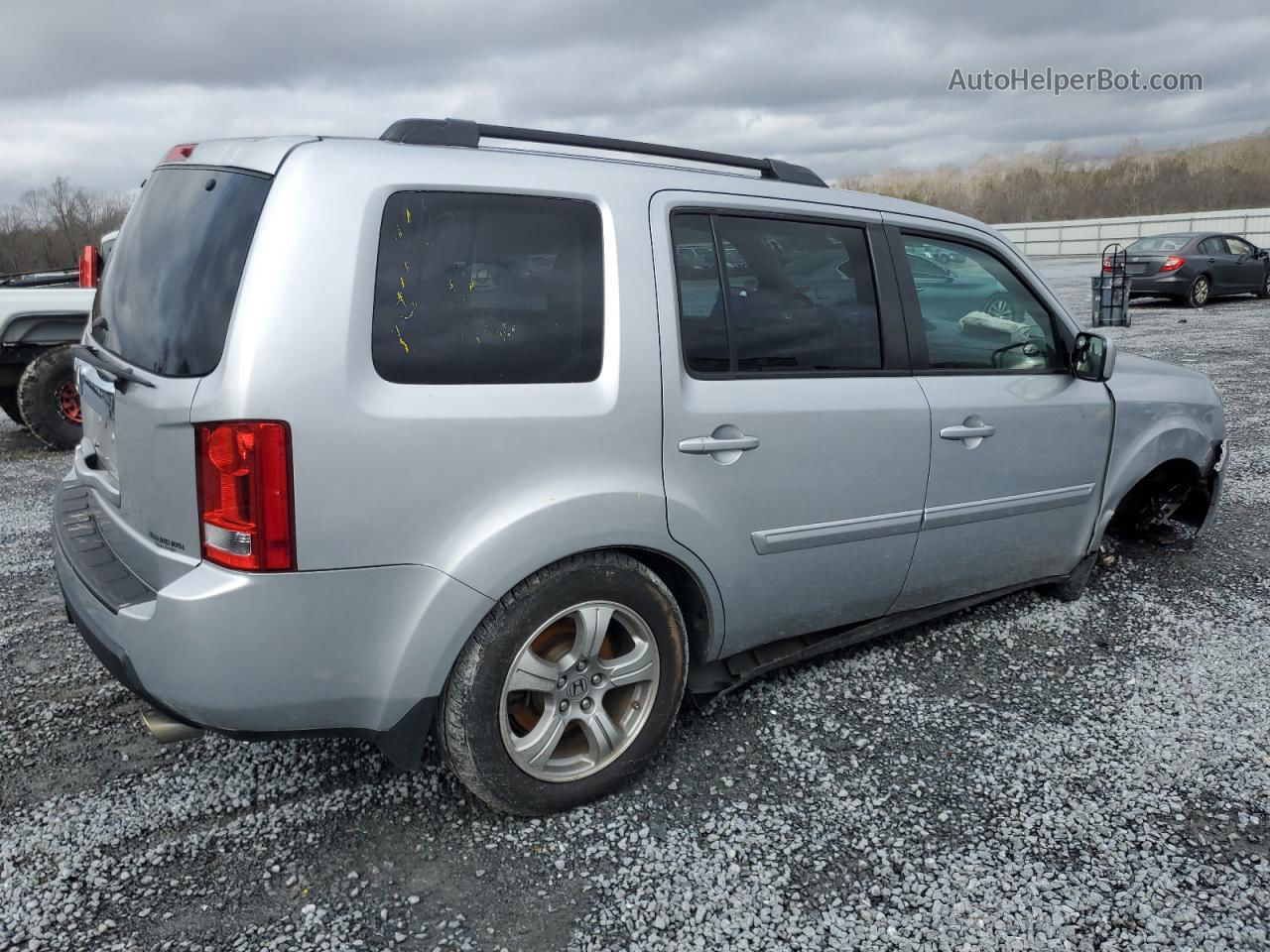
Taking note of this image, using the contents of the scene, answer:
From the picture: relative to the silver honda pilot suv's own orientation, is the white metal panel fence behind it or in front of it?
in front

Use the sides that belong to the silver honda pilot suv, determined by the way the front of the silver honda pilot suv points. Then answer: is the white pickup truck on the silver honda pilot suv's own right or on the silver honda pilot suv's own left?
on the silver honda pilot suv's own left

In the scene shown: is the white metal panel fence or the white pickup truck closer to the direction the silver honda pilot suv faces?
the white metal panel fence

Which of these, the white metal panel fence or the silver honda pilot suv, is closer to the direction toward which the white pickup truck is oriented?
the white metal panel fence

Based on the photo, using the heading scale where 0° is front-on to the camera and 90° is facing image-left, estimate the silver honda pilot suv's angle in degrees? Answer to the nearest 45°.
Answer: approximately 225°
